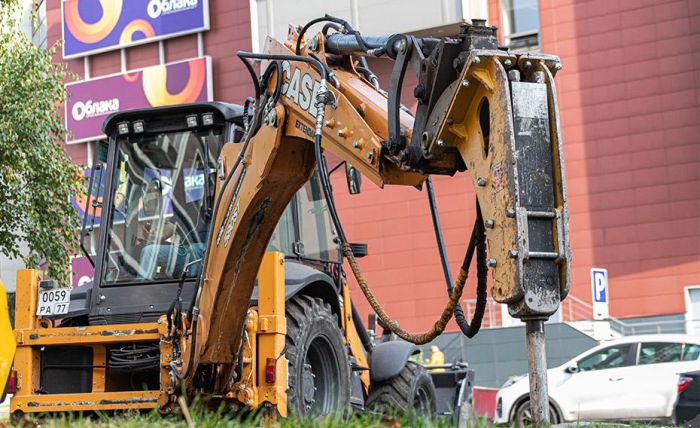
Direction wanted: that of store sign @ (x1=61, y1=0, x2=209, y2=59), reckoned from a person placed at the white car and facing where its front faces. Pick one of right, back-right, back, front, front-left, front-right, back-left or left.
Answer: front-right

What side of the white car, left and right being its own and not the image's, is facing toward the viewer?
left

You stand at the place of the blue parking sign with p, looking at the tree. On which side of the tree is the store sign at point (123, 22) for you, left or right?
right

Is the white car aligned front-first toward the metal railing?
no

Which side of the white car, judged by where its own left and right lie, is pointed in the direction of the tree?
front
